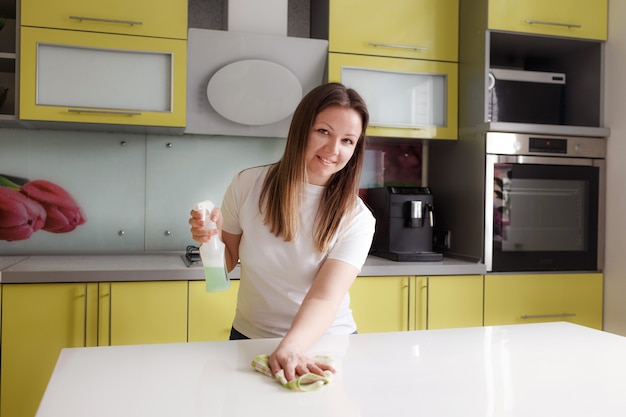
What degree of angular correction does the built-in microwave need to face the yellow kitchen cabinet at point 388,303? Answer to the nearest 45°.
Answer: approximately 45° to its right

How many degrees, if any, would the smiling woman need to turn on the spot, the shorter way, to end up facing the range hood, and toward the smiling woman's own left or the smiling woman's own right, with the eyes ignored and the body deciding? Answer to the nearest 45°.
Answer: approximately 180°

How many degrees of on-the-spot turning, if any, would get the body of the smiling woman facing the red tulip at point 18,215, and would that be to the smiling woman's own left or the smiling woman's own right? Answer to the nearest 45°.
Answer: approximately 135° to the smiling woman's own right

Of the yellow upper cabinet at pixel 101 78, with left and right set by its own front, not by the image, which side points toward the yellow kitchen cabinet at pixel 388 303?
left

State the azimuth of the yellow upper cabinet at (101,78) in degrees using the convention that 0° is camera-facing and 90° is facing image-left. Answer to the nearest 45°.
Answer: approximately 0°

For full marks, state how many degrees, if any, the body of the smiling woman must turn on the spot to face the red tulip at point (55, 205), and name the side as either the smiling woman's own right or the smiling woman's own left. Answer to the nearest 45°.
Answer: approximately 135° to the smiling woman's own right

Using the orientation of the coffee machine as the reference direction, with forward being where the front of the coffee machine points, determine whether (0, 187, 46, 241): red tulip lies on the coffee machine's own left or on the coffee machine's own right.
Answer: on the coffee machine's own right
